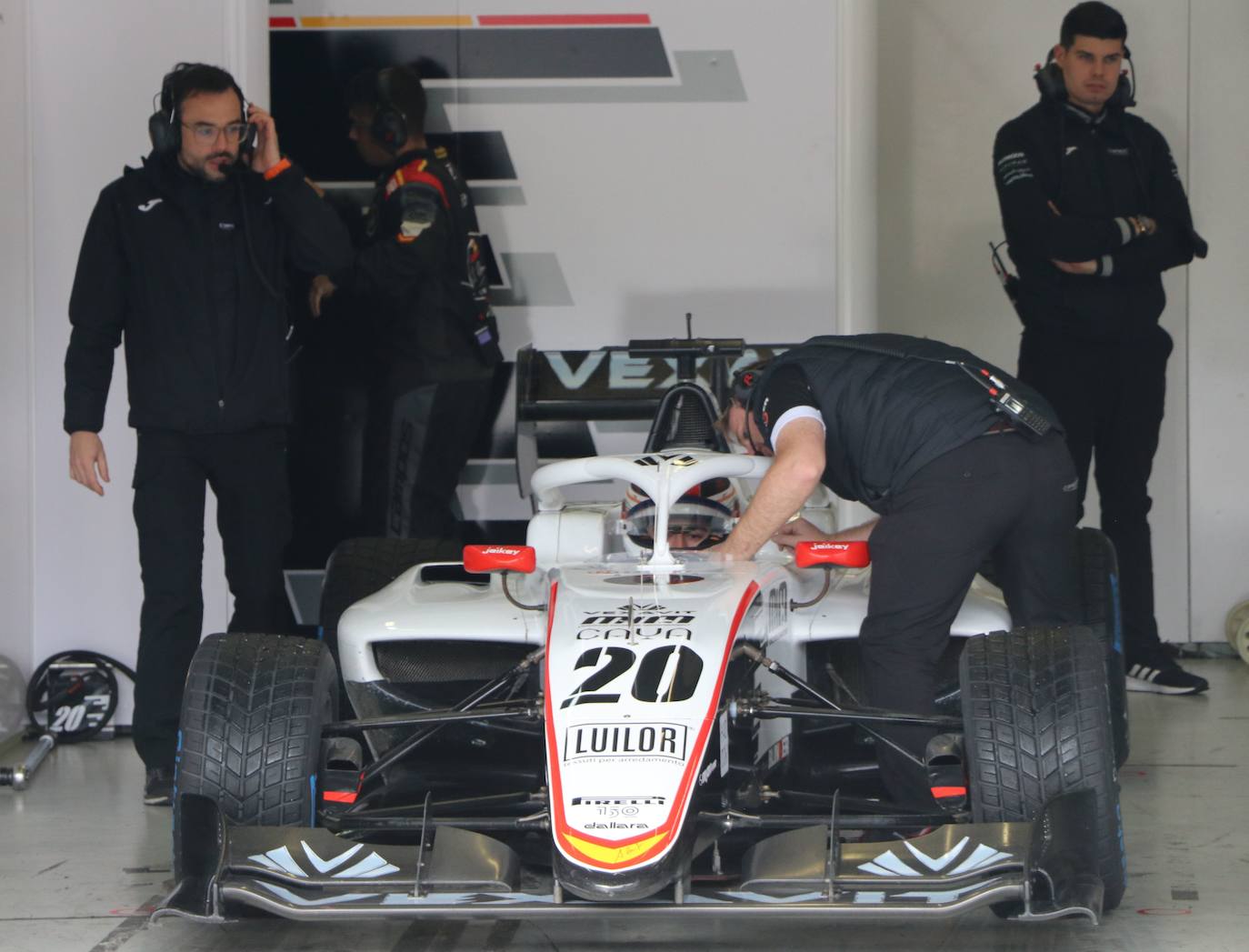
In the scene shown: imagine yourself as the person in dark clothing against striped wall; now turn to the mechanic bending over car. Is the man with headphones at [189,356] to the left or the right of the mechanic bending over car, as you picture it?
right

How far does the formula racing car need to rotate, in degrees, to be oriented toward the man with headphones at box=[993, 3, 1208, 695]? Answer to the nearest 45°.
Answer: approximately 135° to its left

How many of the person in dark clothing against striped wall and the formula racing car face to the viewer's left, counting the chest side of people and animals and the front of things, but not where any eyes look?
1

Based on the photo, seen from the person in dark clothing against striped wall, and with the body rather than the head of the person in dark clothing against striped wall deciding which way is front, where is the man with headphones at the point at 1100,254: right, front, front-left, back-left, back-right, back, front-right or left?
back

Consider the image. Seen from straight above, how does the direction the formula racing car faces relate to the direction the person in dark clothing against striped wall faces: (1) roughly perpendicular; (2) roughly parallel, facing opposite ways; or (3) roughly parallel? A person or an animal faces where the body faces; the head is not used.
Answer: roughly perpendicular

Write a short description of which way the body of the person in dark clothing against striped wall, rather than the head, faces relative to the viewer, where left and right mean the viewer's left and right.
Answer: facing to the left of the viewer

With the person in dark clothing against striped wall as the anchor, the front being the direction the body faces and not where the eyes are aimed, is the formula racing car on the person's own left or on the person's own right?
on the person's own left

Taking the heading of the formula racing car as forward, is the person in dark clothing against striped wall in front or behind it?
behind

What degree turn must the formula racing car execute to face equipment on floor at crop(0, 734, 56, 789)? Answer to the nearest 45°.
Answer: approximately 135° to its right

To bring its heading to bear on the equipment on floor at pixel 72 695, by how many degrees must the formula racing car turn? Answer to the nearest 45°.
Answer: approximately 135° to its right
